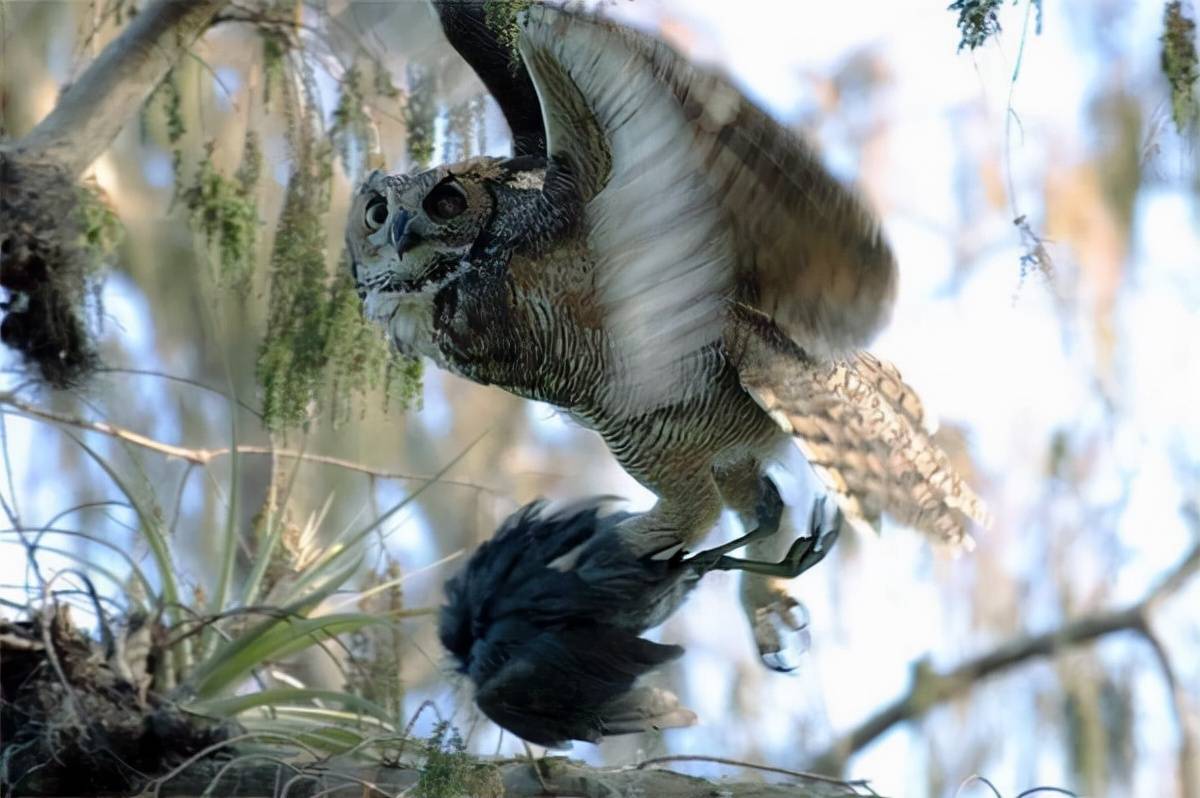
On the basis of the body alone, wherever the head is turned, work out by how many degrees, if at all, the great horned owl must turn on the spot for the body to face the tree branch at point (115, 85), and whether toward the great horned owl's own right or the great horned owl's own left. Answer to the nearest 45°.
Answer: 0° — it already faces it

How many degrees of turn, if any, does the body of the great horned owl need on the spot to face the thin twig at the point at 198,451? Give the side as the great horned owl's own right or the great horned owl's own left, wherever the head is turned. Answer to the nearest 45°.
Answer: approximately 45° to the great horned owl's own right

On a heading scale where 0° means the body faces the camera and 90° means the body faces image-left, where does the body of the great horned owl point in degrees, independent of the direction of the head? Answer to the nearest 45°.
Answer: approximately 90°
